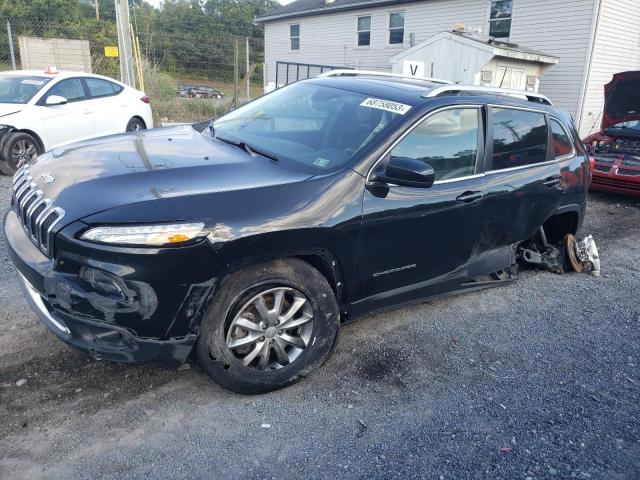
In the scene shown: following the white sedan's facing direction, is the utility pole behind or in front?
behind

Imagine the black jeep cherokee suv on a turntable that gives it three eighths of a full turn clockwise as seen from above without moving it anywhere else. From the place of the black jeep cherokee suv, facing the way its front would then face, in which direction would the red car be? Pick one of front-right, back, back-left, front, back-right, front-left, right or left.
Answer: front-right

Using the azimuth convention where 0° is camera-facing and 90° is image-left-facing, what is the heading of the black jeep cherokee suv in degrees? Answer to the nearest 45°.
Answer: approximately 45°

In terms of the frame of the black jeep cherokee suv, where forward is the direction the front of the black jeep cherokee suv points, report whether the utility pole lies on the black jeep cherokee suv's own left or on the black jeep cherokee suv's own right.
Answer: on the black jeep cherokee suv's own right

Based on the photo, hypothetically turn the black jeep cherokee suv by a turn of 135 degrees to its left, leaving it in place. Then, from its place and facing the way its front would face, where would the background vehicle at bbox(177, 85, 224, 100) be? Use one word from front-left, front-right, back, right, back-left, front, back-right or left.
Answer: left

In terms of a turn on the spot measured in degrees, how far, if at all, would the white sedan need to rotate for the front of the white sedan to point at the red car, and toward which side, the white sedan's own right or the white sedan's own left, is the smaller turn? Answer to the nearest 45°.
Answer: approximately 135° to the white sedan's own left

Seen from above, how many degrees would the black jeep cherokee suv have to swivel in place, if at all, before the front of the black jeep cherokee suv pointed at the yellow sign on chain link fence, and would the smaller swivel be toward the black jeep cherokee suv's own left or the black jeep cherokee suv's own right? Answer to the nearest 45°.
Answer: approximately 135° to the black jeep cherokee suv's own right

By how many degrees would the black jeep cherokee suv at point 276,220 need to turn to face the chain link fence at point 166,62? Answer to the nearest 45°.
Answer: approximately 135° to its right

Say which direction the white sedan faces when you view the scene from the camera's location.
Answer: facing the viewer and to the left of the viewer

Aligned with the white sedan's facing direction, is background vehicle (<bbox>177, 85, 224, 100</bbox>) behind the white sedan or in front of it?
behind

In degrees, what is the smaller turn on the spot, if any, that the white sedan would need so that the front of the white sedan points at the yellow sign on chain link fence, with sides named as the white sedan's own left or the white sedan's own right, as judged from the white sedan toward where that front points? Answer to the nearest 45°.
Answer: approximately 135° to the white sedan's own right
